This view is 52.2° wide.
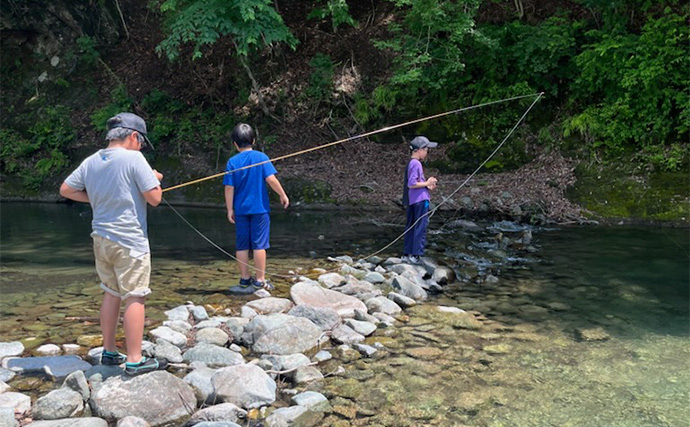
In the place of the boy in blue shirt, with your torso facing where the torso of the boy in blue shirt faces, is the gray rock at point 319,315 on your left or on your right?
on your right

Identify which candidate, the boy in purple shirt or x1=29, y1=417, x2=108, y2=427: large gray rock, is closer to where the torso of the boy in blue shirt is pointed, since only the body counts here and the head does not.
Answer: the boy in purple shirt

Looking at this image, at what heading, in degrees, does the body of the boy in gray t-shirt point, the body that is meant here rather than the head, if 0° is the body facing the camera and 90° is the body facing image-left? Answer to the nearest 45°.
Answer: approximately 225°

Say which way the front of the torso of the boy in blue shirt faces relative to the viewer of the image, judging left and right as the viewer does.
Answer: facing away from the viewer and to the right of the viewer
